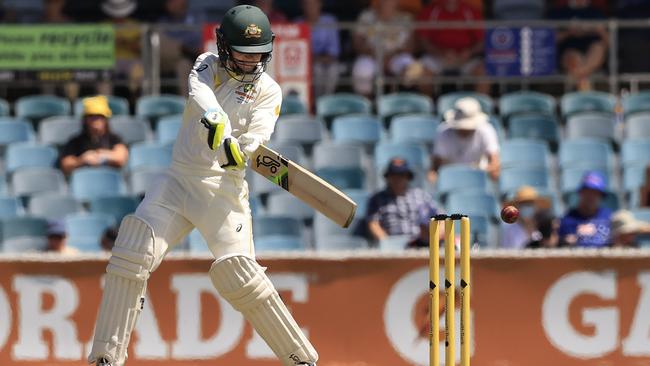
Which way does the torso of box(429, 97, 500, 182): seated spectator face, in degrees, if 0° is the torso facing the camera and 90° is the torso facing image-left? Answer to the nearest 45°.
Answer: approximately 0°

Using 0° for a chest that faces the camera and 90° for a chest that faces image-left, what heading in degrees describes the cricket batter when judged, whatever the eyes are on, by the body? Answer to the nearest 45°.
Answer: approximately 0°

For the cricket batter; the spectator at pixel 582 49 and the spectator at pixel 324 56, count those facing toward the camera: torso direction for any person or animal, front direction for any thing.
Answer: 3

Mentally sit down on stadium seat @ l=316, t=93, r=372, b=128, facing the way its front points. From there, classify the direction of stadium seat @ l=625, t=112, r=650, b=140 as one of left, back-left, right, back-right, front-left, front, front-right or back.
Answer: left

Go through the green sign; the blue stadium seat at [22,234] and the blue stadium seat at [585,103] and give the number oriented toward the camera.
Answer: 3

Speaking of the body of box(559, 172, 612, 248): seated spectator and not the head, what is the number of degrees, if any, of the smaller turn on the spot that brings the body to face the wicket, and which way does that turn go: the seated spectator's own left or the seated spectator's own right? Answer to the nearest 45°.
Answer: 0° — they already face it

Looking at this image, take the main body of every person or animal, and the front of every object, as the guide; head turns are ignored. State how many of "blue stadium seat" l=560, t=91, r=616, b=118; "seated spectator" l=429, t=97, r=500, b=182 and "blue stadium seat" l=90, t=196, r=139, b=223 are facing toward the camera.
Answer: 3

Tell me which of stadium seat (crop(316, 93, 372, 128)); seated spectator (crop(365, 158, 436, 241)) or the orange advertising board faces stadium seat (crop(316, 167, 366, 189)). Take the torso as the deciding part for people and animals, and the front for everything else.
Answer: stadium seat (crop(316, 93, 372, 128))
